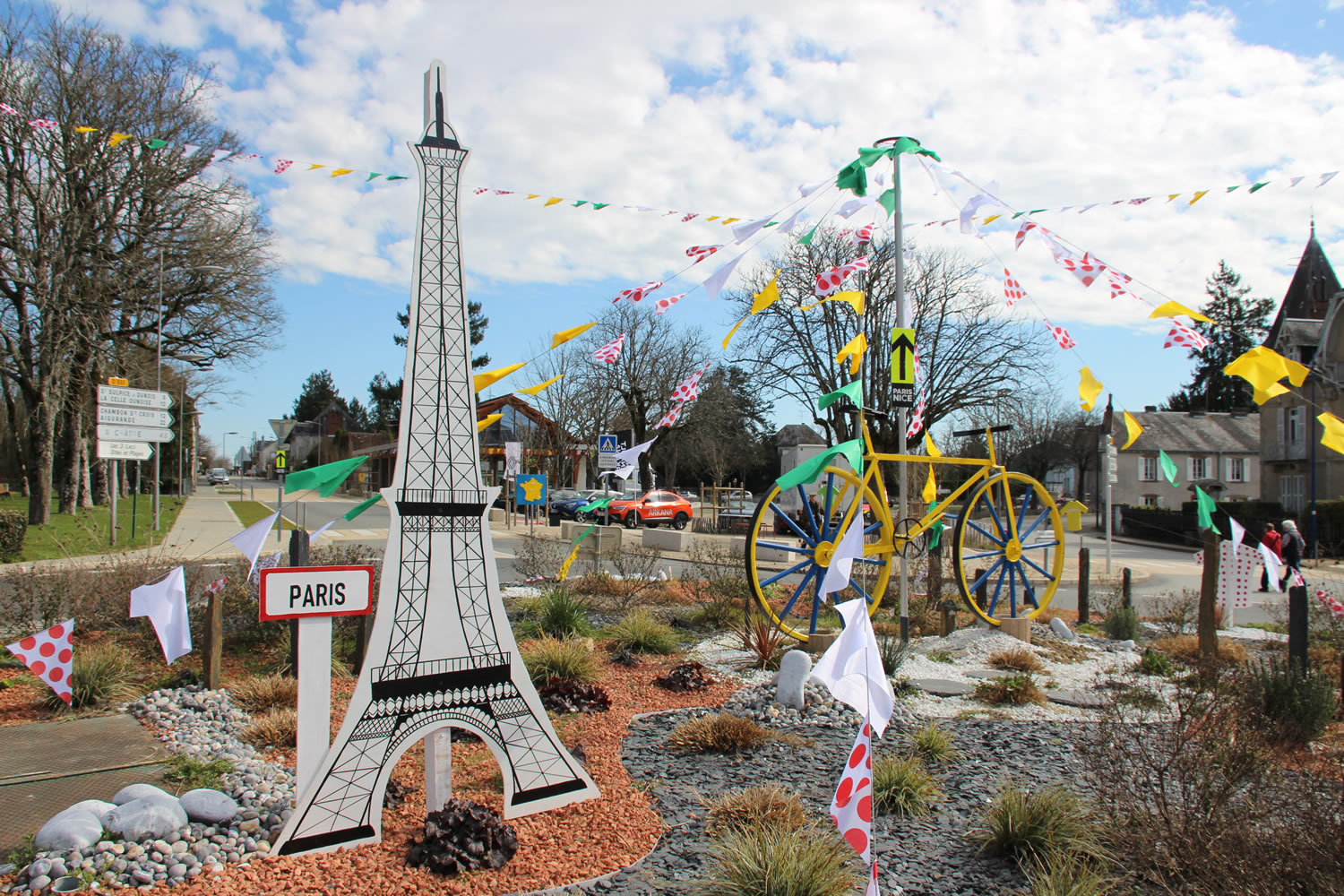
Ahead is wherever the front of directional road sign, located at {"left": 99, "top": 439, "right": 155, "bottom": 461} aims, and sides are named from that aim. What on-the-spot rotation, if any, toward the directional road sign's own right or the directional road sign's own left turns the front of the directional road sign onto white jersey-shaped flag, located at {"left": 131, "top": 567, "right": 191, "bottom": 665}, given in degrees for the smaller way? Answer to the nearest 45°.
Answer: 0° — it already faces it

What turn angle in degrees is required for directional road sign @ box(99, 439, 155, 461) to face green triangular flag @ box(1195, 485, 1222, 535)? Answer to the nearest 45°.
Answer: approximately 45° to its left

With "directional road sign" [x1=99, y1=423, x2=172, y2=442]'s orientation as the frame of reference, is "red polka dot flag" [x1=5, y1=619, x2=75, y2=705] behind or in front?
in front

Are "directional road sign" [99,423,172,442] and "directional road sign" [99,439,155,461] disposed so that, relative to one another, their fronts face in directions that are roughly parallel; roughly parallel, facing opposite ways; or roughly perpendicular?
roughly parallel

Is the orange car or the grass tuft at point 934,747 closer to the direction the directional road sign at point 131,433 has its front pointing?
the grass tuft

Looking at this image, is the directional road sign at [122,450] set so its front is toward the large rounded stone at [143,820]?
yes

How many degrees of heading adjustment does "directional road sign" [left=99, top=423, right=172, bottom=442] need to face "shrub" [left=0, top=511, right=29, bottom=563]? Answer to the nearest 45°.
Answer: approximately 45° to its right

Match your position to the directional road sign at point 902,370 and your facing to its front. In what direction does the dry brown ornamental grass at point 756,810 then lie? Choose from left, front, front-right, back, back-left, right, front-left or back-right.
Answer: front

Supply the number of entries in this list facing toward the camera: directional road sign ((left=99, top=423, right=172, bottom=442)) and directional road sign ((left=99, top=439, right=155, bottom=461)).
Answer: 2

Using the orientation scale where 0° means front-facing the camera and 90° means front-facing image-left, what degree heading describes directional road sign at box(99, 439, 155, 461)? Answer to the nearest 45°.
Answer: approximately 0°

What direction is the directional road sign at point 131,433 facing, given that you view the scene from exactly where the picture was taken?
facing the viewer

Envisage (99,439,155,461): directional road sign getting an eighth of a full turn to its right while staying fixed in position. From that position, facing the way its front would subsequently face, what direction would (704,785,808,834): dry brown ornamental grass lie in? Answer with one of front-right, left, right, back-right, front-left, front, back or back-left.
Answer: front-left

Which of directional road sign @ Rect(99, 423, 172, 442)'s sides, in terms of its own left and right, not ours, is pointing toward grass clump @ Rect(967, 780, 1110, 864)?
front

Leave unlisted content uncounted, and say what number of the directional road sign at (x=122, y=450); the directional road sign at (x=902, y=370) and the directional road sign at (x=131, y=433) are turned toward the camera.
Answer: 3

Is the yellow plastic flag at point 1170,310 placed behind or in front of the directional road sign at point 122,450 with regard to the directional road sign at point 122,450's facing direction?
in front
